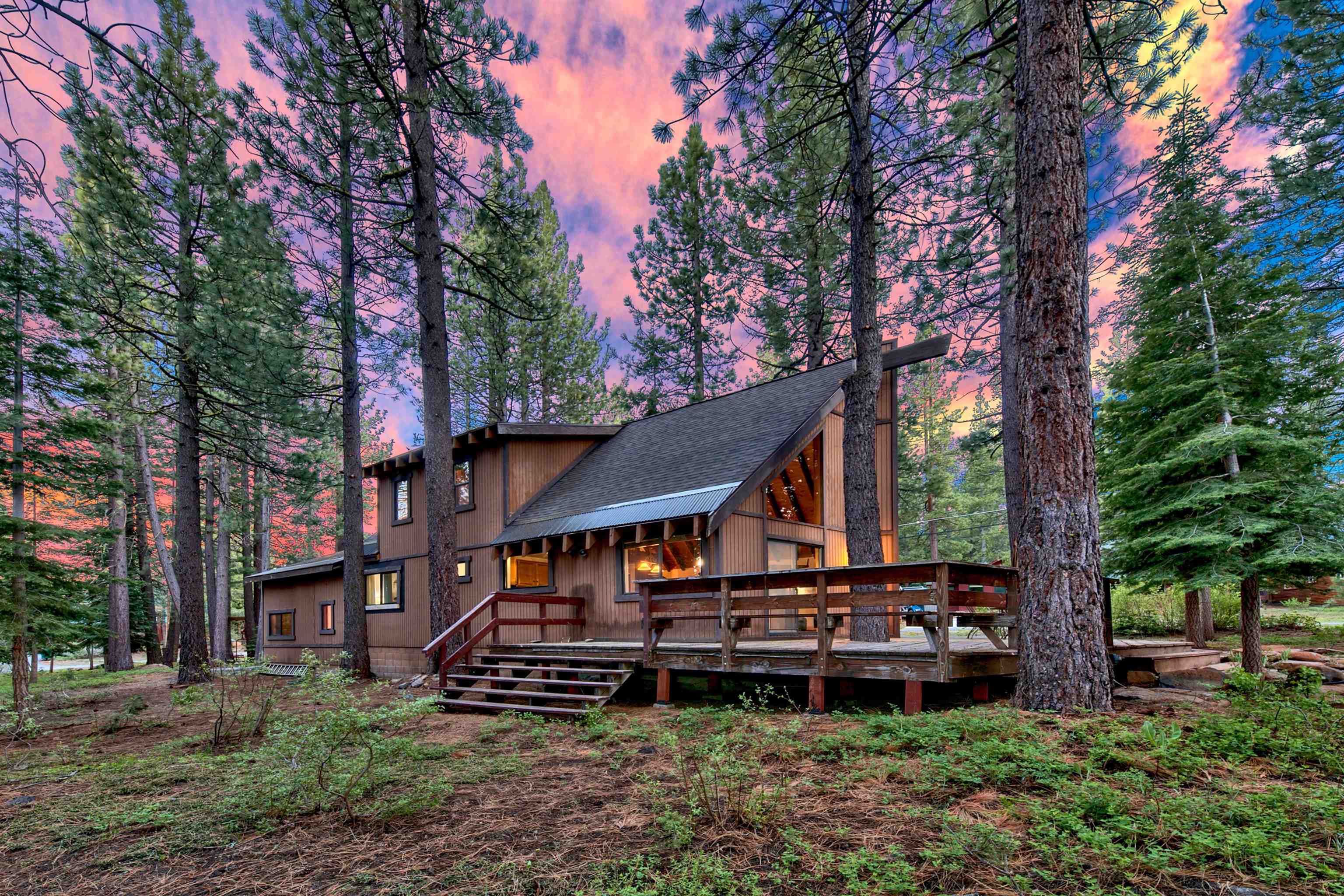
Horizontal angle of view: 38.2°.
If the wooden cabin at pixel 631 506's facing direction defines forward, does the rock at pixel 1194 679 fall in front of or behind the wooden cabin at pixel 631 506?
in front

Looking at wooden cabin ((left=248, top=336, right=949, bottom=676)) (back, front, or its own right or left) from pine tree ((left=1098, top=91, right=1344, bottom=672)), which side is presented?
front

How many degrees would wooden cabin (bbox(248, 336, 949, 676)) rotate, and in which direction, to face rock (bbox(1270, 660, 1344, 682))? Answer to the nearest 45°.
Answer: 0° — it already faces it

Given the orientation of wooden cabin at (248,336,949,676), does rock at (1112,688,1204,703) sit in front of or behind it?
in front

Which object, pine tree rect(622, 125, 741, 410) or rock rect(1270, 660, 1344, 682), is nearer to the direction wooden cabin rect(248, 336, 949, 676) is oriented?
the rock

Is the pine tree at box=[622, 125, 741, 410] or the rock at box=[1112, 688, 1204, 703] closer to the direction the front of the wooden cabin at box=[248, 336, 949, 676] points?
the rock

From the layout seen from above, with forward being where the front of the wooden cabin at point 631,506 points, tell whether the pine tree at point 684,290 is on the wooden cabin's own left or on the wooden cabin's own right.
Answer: on the wooden cabin's own left

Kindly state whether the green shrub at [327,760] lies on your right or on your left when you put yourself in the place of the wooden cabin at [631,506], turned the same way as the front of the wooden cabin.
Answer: on your right

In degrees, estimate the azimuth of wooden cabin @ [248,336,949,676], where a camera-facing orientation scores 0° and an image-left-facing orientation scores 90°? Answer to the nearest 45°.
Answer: approximately 315°
